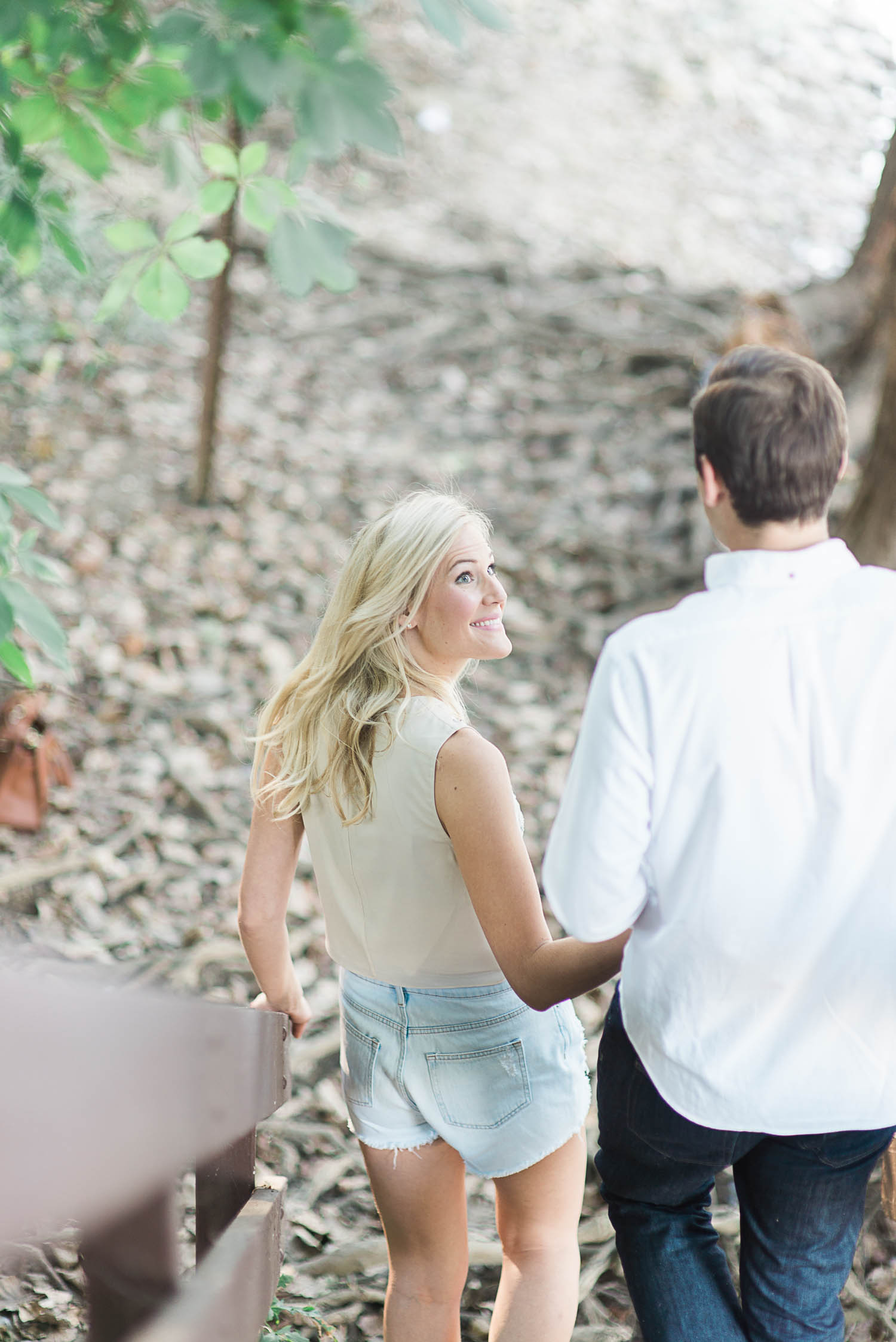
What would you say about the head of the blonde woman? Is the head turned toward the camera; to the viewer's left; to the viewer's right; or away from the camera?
to the viewer's right

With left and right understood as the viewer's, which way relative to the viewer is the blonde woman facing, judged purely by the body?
facing away from the viewer and to the right of the viewer

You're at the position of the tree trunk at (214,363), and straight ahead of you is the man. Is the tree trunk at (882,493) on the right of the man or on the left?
left

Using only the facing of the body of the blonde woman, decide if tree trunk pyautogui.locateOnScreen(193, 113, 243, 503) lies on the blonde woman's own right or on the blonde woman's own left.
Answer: on the blonde woman's own left
